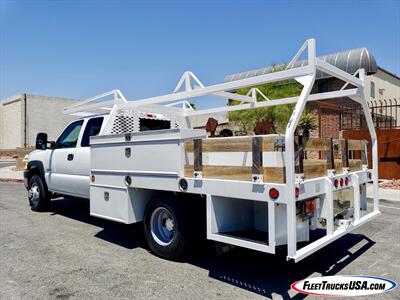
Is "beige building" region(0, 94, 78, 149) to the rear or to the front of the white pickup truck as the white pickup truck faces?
to the front

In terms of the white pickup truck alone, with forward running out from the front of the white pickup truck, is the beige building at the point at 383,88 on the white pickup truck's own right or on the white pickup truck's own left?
on the white pickup truck's own right

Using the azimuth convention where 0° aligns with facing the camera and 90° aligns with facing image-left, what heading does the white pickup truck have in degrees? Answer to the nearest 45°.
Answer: approximately 135°
